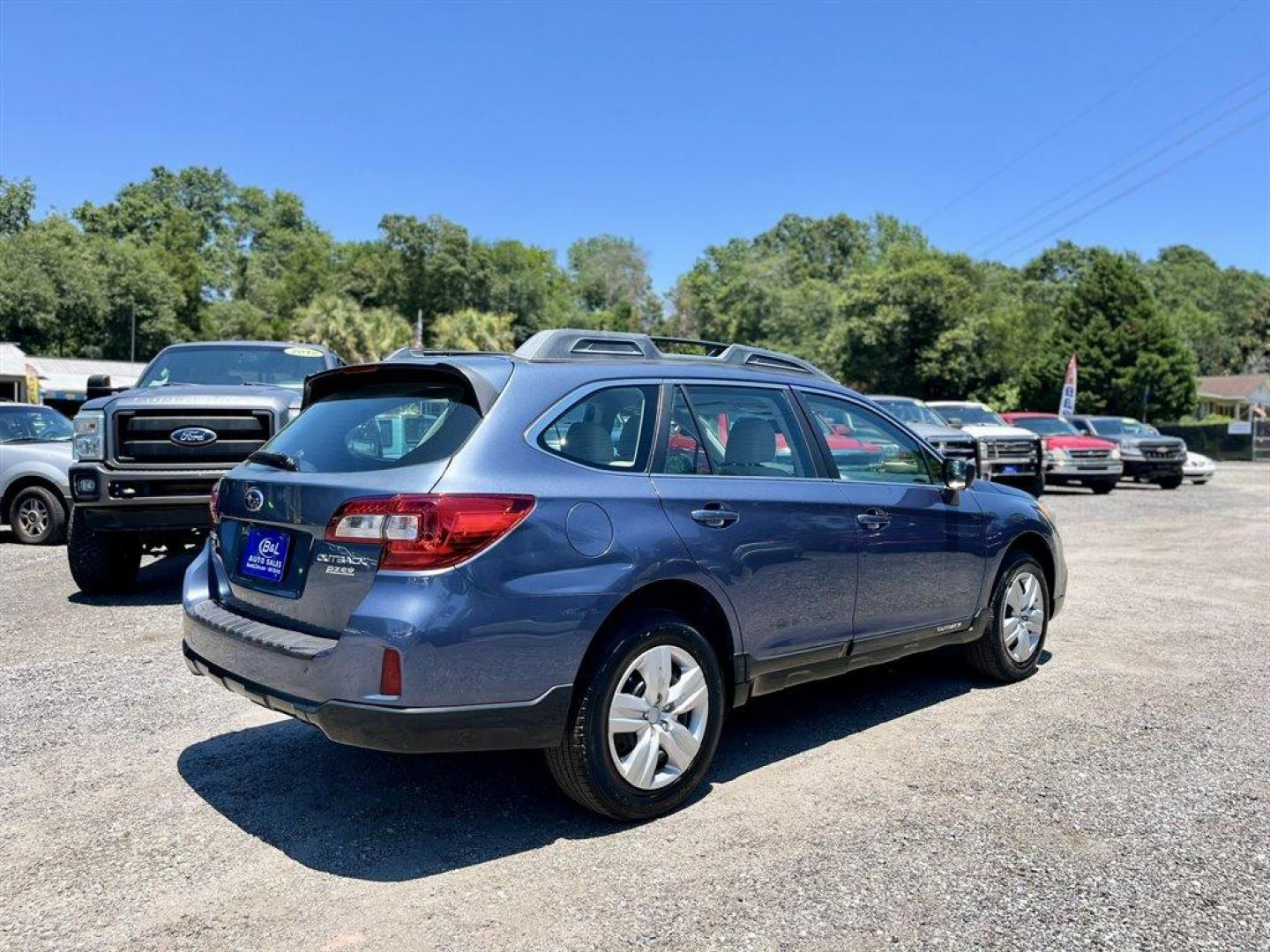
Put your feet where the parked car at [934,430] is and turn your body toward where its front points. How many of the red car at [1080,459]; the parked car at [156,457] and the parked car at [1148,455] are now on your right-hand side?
1

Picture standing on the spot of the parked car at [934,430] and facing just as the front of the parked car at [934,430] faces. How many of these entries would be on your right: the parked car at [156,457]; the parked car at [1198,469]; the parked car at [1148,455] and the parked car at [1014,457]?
1

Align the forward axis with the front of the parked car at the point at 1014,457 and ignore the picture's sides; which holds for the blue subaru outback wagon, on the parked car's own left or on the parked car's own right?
on the parked car's own right

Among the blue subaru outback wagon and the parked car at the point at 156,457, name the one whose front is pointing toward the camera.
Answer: the parked car

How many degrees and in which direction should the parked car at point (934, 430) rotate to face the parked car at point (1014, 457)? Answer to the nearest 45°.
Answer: approximately 90° to its left

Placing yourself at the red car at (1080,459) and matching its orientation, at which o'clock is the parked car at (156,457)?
The parked car is roughly at 2 o'clock from the red car.

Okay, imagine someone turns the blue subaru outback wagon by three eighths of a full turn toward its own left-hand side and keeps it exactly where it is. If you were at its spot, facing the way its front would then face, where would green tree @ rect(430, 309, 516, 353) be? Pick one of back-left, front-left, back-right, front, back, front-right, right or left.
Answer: right

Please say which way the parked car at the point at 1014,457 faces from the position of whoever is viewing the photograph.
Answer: facing the viewer and to the right of the viewer

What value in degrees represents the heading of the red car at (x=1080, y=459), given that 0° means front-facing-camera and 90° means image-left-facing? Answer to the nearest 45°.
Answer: approximately 315°

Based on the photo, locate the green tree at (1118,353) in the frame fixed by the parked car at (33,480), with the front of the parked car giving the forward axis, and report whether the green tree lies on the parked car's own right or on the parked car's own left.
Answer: on the parked car's own left

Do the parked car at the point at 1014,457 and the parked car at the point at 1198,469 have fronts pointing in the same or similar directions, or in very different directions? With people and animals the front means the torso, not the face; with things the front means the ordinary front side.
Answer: same or similar directions

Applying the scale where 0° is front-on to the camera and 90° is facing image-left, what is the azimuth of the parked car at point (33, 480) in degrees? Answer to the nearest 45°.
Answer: approximately 315°

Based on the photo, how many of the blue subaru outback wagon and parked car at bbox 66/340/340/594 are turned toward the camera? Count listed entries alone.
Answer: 1

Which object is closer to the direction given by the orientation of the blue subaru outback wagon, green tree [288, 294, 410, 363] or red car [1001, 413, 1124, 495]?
the red car
